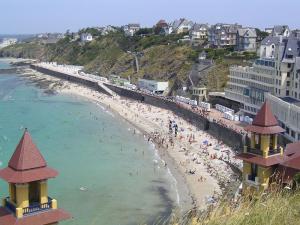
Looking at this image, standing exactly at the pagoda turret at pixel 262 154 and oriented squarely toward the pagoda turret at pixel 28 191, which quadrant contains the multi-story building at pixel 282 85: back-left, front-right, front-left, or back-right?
back-right

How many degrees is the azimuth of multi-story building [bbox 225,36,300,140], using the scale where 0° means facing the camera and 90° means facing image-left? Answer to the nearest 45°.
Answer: approximately 45°

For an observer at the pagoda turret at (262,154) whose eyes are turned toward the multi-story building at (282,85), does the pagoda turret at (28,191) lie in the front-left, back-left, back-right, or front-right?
back-left

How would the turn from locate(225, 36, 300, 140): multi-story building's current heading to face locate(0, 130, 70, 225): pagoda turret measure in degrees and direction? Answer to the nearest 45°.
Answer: approximately 45° to its left
